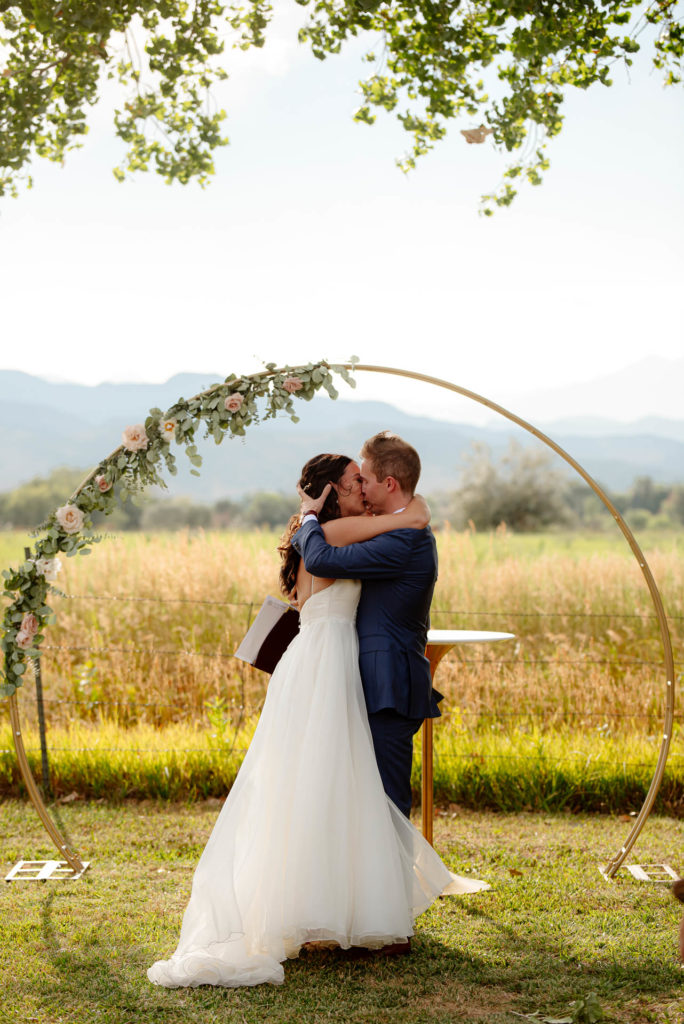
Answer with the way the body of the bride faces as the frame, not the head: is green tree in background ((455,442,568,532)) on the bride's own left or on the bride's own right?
on the bride's own left

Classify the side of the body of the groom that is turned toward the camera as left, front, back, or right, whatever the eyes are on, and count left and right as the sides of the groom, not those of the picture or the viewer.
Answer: left

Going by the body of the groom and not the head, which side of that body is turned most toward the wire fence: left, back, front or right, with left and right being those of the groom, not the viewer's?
right

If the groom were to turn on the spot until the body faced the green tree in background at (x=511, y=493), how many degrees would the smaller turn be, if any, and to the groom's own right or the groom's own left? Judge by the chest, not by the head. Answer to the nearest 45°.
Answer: approximately 90° to the groom's own right

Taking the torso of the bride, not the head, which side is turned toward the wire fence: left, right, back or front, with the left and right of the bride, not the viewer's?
left

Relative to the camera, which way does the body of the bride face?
to the viewer's right

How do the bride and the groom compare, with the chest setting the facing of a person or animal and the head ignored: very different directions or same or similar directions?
very different directions

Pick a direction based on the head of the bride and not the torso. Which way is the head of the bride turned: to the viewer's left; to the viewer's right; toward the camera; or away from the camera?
to the viewer's right
